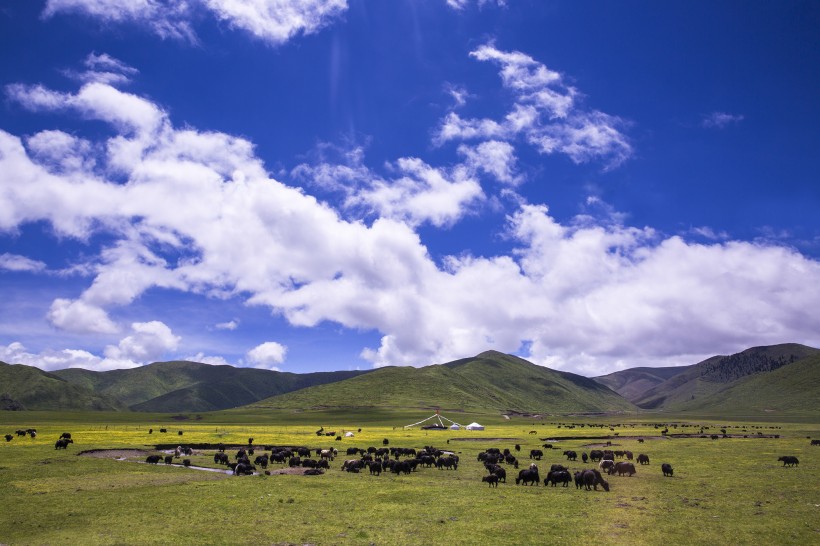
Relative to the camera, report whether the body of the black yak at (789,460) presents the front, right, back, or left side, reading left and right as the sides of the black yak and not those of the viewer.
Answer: left

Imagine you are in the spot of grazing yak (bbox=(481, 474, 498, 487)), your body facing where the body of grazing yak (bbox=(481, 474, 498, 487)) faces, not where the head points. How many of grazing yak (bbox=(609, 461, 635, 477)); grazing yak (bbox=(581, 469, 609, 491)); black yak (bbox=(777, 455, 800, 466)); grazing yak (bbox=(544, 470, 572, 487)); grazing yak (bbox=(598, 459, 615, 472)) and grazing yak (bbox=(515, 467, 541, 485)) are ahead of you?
0

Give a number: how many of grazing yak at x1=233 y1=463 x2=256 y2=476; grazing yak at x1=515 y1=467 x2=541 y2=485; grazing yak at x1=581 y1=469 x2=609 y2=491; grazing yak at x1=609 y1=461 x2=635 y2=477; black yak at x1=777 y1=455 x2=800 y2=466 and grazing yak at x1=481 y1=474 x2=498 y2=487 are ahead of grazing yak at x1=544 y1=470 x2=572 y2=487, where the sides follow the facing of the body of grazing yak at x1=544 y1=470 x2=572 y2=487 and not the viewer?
3

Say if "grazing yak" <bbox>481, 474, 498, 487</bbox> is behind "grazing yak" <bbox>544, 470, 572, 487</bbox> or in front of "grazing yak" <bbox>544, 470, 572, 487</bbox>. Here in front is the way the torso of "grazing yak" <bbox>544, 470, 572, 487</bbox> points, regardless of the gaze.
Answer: in front

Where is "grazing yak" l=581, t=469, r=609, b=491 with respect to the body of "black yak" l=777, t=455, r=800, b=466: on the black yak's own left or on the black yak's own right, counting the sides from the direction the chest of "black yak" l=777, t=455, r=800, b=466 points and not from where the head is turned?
on the black yak's own left

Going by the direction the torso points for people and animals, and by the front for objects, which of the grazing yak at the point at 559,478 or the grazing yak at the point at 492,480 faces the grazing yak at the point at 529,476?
the grazing yak at the point at 559,478

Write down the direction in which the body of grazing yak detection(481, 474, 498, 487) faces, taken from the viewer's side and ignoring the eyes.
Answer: to the viewer's left

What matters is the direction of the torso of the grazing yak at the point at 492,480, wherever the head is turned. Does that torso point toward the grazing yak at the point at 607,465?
no

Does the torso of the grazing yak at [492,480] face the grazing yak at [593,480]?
no

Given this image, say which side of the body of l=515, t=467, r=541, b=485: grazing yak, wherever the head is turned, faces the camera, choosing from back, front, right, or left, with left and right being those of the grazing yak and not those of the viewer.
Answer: left

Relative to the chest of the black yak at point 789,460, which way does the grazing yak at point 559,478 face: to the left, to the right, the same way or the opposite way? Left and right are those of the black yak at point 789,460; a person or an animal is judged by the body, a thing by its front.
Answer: the same way

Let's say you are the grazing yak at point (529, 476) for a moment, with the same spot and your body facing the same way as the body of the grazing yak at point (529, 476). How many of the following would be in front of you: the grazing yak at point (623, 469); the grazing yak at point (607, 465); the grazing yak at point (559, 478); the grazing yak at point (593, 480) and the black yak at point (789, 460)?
0

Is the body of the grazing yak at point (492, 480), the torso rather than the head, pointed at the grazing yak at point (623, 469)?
no
